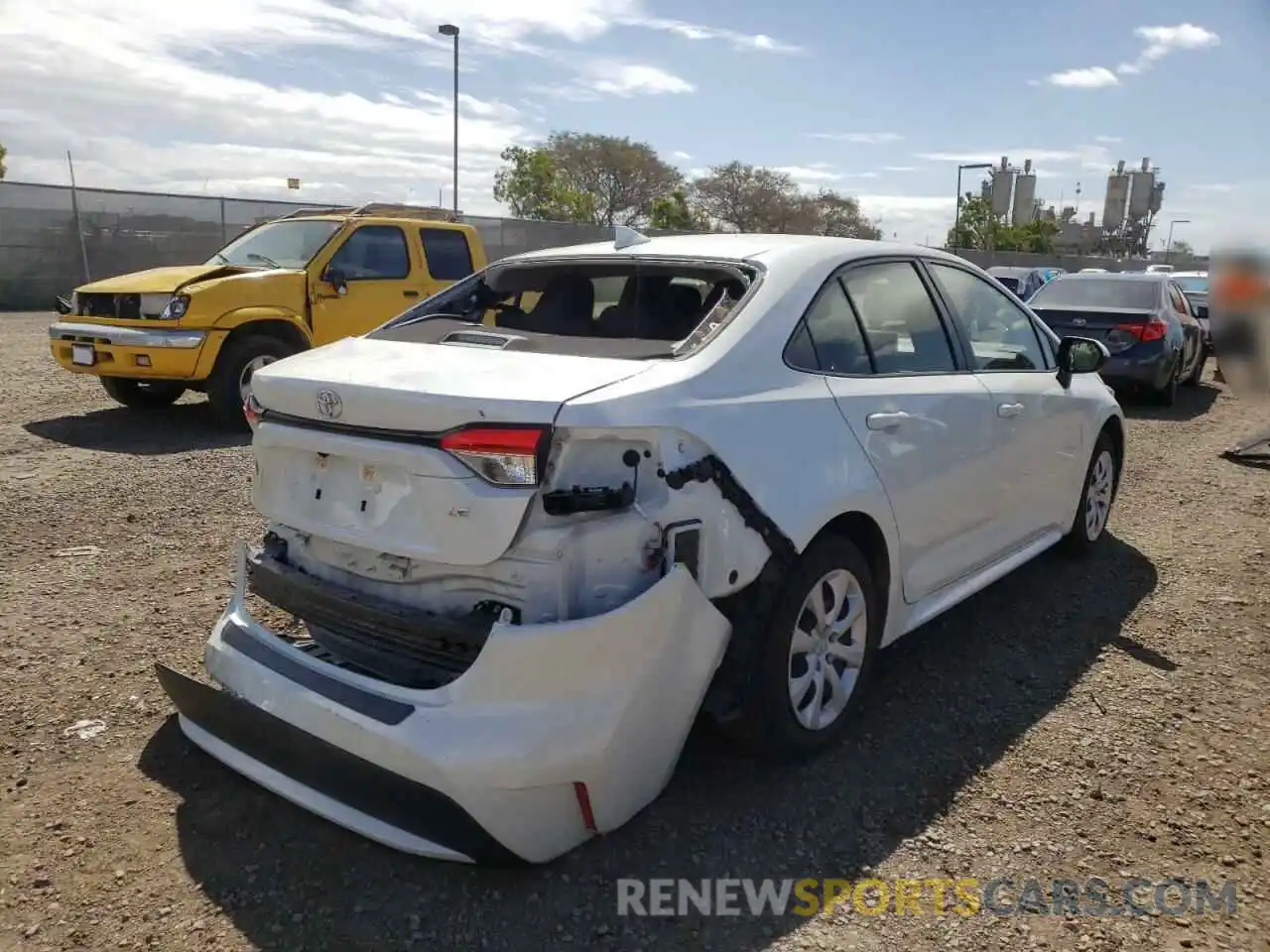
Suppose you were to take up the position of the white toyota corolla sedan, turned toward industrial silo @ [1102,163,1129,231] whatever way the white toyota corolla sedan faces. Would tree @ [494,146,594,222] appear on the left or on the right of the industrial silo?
left

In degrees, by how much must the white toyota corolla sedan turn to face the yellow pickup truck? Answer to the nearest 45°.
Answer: approximately 90° to its left

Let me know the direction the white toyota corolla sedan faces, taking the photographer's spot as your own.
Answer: facing away from the viewer and to the right of the viewer

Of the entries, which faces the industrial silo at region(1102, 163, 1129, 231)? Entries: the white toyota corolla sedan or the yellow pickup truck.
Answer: the white toyota corolla sedan

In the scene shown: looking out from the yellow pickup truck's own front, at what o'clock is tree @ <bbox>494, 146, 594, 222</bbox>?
The tree is roughly at 5 o'clock from the yellow pickup truck.

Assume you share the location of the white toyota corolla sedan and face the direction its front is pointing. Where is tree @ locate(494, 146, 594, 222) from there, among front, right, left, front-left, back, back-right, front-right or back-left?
front-left

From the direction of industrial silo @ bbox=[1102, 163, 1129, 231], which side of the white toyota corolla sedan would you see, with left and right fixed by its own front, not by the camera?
front

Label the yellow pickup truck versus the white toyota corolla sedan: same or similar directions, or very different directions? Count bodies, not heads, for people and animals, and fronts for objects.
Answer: very different directions

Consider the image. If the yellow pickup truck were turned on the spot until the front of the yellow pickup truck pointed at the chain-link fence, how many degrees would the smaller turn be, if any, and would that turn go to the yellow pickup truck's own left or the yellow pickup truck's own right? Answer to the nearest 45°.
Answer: approximately 135° to the yellow pickup truck's own right

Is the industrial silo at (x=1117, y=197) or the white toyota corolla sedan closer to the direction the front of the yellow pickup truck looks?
the white toyota corolla sedan

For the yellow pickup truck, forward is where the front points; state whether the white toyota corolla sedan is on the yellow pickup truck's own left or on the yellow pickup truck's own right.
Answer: on the yellow pickup truck's own left

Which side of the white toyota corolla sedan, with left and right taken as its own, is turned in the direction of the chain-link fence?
left
